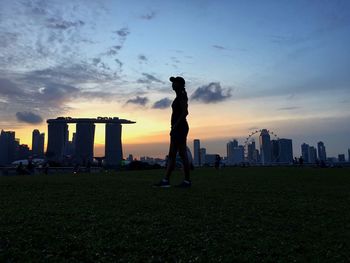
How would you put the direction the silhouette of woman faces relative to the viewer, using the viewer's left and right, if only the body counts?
facing to the left of the viewer
